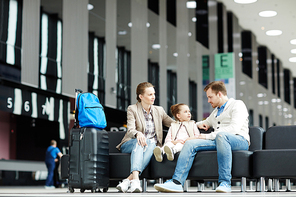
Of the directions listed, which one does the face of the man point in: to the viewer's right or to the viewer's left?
to the viewer's left

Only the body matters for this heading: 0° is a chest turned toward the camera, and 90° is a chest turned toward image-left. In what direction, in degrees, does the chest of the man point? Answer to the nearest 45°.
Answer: approximately 45°

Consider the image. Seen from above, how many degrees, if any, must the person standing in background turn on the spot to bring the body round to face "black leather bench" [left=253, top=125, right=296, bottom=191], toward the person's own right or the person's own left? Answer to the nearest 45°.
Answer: approximately 135° to the person's own right

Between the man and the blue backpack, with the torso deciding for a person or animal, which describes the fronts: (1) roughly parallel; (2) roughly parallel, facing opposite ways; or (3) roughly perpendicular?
roughly perpendicular

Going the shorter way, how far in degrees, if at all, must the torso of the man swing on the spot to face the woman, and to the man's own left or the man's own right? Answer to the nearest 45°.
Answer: approximately 90° to the man's own right

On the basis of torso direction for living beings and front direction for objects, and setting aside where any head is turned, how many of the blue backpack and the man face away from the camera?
0

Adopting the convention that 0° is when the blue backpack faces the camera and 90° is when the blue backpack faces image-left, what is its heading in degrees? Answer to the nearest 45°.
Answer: approximately 315°
